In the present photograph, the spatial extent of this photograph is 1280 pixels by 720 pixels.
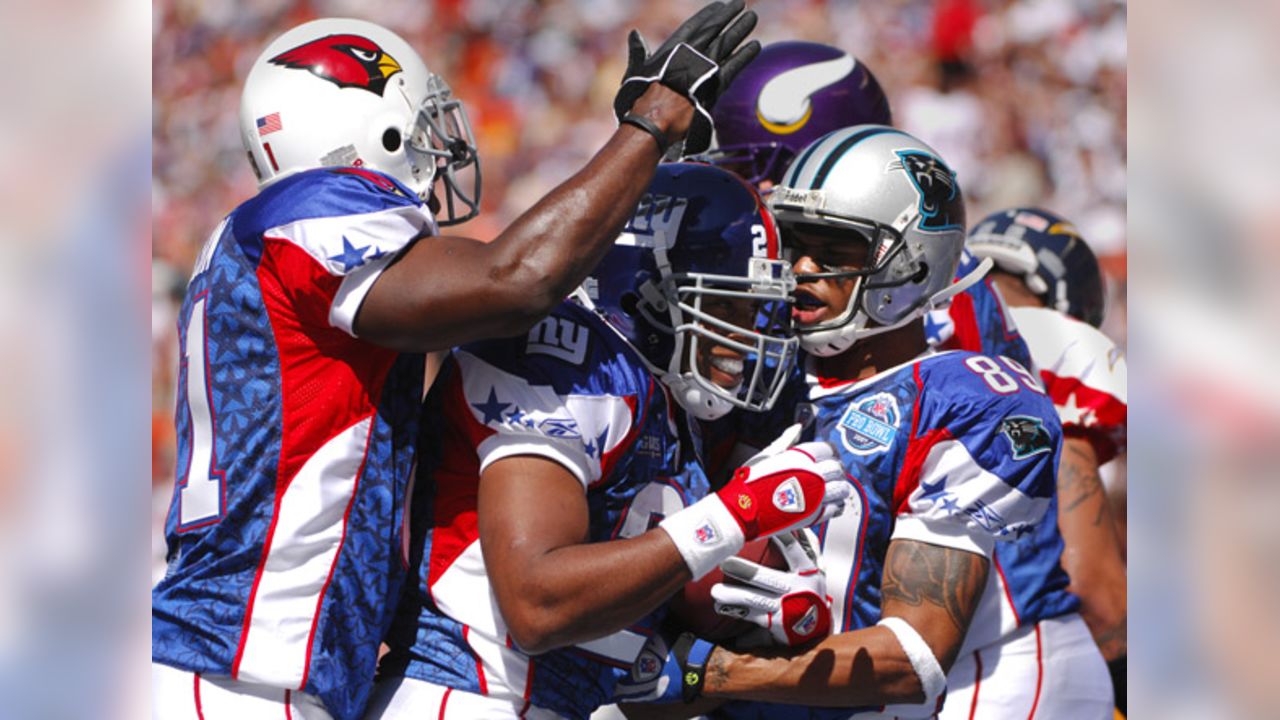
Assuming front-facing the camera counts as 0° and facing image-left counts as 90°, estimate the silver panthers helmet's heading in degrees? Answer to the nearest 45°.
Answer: approximately 45°

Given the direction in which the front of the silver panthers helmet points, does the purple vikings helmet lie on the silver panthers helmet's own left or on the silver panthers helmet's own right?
on the silver panthers helmet's own right
